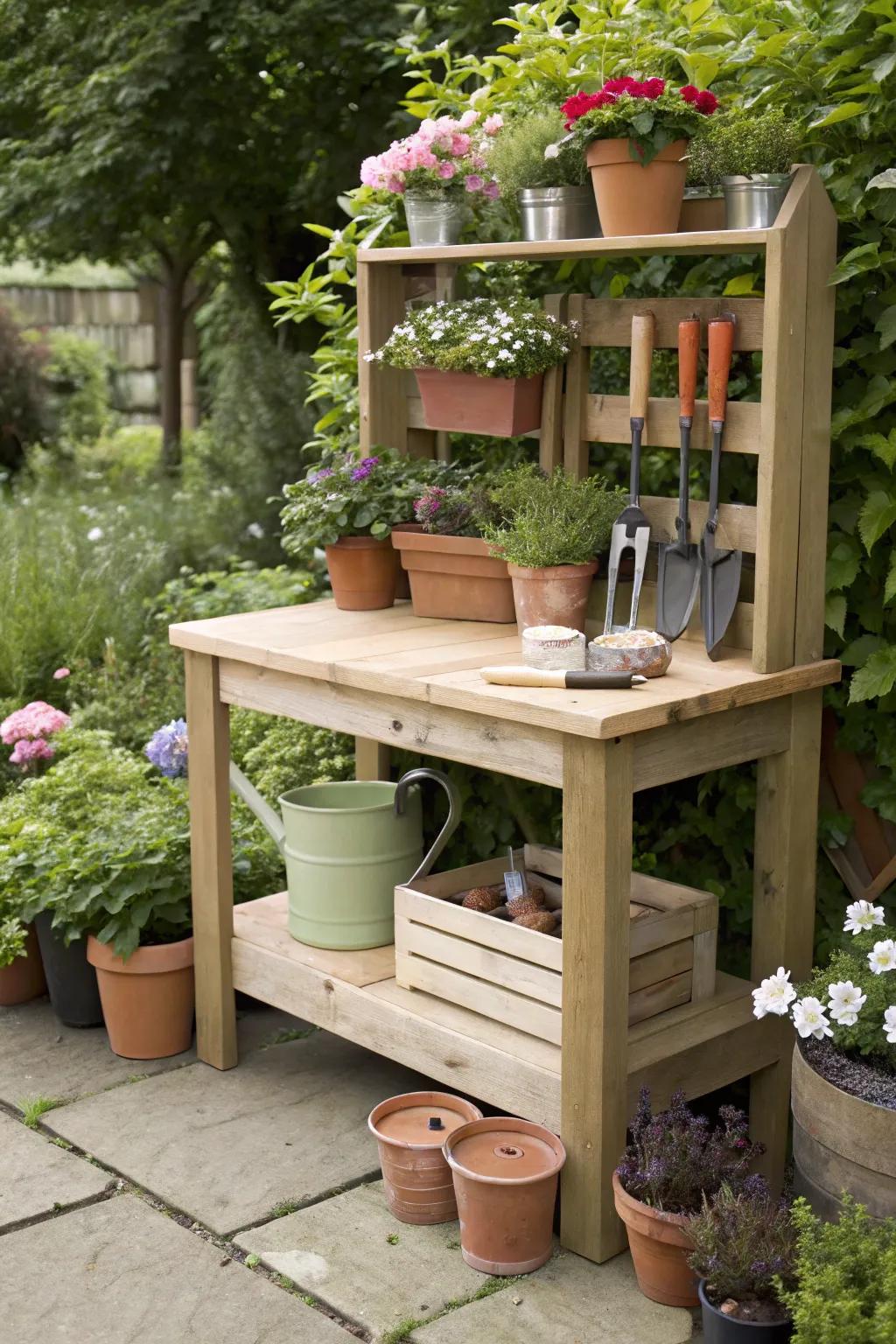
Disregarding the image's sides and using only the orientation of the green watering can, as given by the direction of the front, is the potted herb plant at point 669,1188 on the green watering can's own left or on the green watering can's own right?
on the green watering can's own left

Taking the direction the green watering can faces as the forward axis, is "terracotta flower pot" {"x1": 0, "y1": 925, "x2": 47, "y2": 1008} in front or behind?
in front

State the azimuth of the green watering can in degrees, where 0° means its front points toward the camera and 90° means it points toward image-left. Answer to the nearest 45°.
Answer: approximately 90°

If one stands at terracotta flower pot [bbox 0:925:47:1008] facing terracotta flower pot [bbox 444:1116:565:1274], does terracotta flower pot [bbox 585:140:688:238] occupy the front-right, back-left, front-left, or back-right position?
front-left

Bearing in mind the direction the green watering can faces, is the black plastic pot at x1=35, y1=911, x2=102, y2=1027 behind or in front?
in front

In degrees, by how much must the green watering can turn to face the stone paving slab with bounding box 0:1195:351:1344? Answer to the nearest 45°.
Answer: approximately 45° to its left

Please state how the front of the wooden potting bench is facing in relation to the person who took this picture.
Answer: facing the viewer and to the left of the viewer
